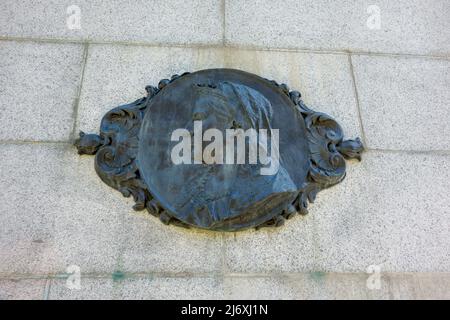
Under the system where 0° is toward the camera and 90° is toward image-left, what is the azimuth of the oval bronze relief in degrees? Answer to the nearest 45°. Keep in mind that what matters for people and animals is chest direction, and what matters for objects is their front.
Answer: approximately 0°
